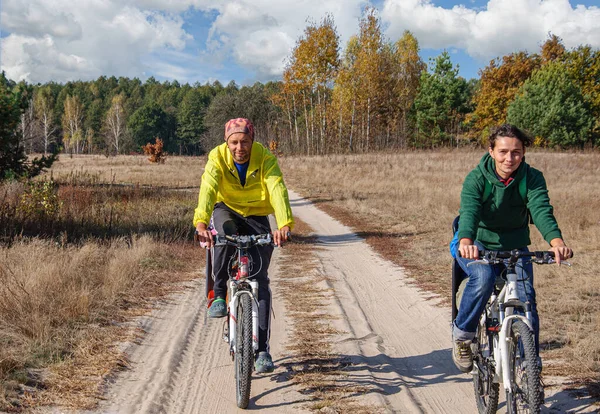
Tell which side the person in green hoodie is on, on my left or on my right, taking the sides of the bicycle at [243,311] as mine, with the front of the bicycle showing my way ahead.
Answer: on my left

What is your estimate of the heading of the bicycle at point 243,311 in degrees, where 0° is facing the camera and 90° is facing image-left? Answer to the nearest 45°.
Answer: approximately 0°

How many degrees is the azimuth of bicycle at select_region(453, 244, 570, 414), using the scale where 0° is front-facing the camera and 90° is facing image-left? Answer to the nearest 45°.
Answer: approximately 0°
